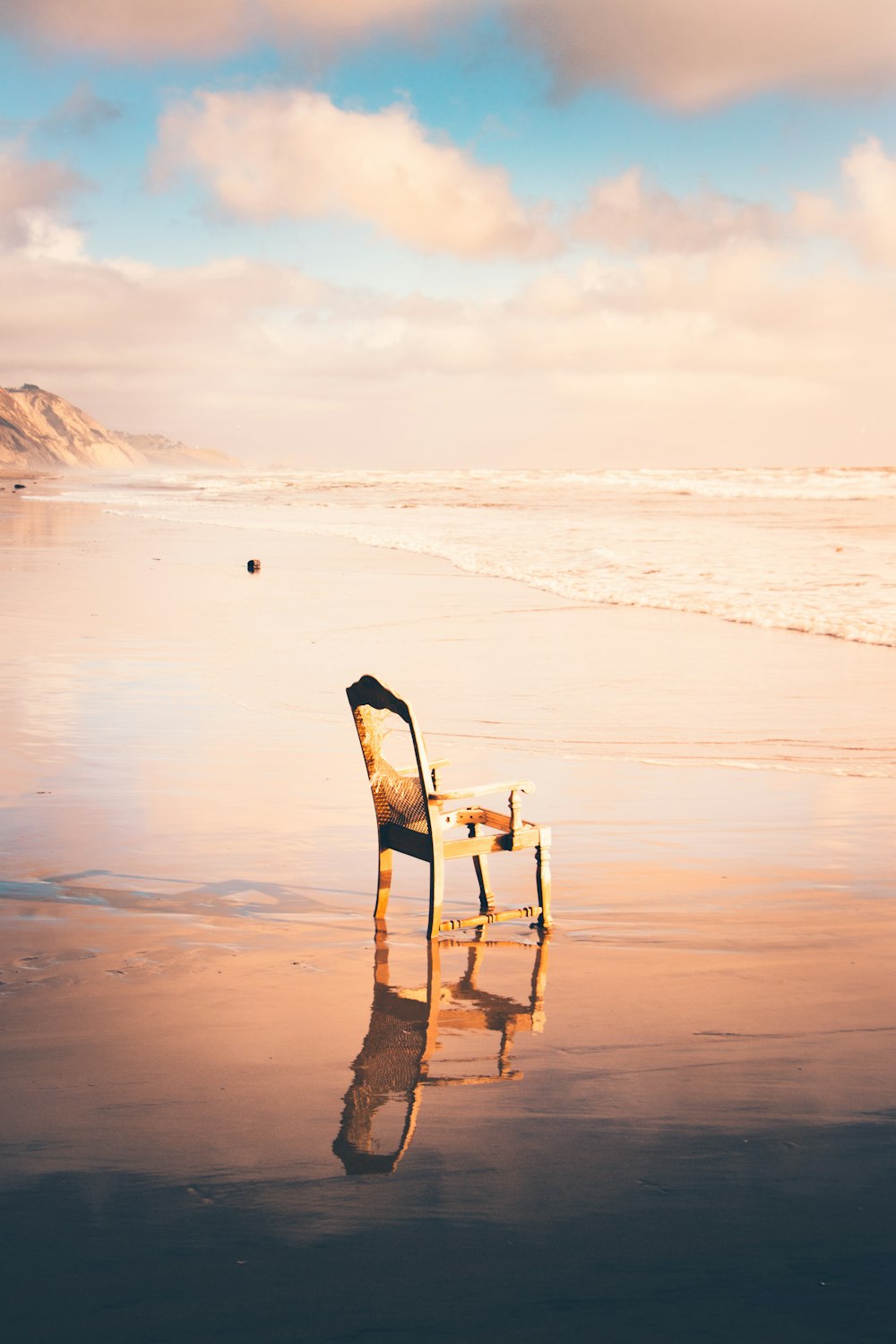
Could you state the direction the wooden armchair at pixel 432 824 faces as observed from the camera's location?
facing away from the viewer and to the right of the viewer
